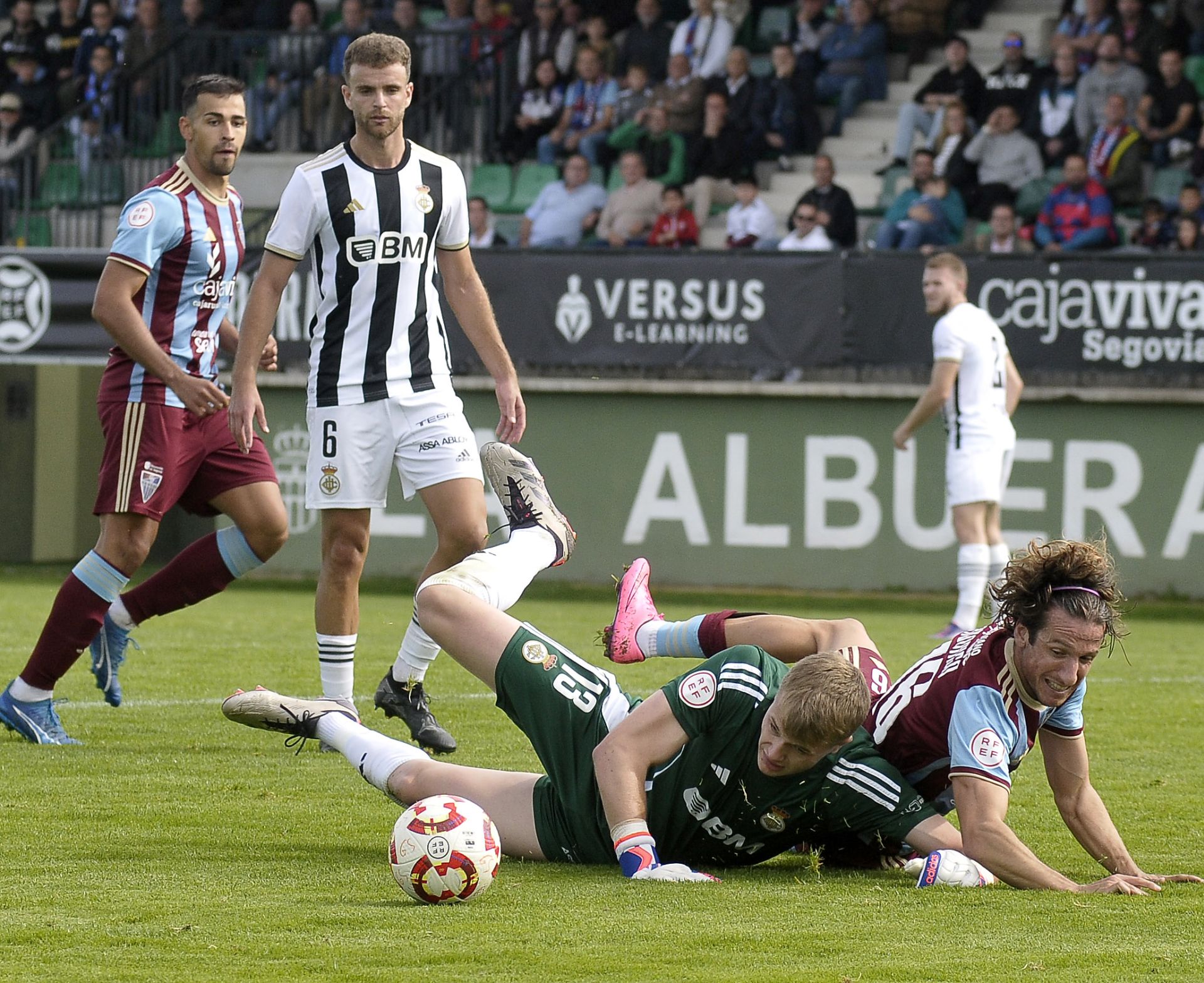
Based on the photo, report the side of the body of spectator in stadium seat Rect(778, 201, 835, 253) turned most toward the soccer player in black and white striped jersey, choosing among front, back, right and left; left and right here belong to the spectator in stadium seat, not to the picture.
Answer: front

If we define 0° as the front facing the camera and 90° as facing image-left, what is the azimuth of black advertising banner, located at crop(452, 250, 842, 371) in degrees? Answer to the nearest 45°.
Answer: approximately 0°

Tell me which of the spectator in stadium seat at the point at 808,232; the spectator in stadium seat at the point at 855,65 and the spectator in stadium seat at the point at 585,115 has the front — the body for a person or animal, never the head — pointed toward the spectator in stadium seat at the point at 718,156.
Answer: the spectator in stadium seat at the point at 855,65

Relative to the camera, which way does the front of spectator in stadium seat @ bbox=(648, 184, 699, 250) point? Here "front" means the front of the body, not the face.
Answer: toward the camera

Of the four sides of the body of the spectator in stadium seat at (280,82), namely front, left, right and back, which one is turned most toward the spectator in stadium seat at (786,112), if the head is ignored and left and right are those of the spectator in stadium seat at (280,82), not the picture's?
left

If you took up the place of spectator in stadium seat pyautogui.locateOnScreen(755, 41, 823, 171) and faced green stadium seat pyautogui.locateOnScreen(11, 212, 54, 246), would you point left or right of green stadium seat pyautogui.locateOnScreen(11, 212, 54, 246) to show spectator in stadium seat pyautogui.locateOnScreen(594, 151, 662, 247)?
left

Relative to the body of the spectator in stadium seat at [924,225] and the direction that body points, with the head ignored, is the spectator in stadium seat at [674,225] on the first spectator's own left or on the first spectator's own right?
on the first spectator's own right

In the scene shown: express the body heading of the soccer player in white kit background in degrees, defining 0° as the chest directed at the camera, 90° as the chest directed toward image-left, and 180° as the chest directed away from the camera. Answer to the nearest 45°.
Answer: approximately 135°

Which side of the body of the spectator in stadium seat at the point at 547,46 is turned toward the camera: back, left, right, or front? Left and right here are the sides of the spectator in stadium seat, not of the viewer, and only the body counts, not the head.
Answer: front
